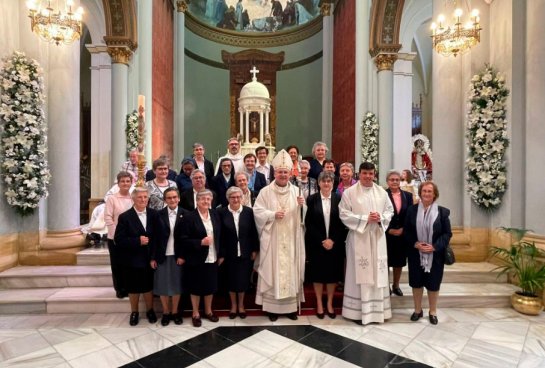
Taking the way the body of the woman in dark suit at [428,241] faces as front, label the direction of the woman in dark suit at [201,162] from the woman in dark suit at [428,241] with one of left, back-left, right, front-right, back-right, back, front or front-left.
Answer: right

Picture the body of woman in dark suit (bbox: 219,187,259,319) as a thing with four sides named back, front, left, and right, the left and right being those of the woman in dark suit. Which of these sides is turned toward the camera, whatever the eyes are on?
front

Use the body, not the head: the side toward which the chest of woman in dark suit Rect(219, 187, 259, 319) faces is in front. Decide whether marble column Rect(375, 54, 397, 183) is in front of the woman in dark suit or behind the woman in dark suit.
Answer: behind

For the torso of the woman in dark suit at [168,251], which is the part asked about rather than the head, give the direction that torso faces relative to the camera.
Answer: toward the camera

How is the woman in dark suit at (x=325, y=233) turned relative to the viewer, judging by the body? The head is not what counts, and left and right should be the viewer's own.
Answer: facing the viewer

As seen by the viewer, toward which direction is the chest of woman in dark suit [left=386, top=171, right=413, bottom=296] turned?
toward the camera

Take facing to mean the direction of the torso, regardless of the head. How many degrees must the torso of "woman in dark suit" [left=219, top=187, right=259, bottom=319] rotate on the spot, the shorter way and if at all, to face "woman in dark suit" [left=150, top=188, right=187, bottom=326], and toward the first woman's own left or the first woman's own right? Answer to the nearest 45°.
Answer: approximately 90° to the first woman's own right

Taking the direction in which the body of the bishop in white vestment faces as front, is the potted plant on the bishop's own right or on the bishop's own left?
on the bishop's own left

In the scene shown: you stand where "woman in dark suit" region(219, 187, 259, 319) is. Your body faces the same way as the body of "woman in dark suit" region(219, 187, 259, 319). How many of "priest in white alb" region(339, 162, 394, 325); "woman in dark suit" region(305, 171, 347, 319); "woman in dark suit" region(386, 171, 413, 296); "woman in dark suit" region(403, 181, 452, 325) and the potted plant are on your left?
5

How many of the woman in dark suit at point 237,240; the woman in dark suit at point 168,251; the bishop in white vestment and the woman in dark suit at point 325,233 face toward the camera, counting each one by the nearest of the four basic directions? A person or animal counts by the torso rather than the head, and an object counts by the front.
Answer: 4

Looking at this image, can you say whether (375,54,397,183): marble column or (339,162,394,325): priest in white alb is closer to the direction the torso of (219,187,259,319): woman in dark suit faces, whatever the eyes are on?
the priest in white alb

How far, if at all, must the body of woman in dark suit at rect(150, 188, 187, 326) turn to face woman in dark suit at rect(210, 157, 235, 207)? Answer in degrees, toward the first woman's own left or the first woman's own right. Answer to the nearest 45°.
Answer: approximately 135° to the first woman's own left
